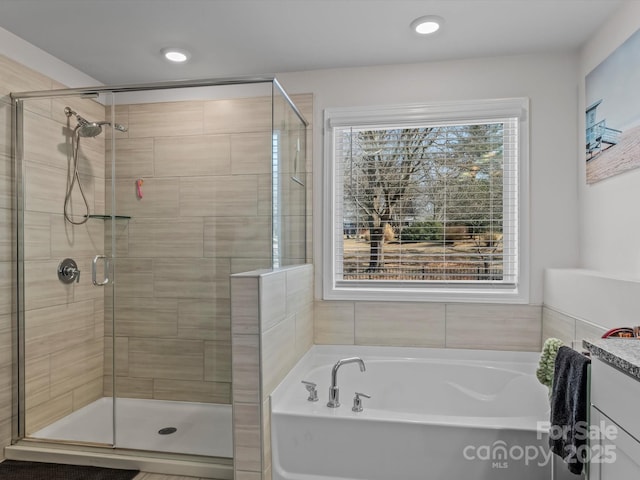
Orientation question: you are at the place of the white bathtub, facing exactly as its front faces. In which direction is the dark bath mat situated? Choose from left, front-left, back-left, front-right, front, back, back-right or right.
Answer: right

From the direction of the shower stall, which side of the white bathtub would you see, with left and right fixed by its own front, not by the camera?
right

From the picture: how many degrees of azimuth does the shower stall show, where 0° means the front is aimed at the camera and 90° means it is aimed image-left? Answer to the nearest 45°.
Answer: approximately 0°

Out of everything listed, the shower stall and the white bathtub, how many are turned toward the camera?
2

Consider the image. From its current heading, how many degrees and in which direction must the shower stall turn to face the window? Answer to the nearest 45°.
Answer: approximately 90° to its left

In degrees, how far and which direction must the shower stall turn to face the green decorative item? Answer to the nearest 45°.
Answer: approximately 45° to its left

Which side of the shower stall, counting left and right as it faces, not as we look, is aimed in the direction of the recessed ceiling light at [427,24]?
left

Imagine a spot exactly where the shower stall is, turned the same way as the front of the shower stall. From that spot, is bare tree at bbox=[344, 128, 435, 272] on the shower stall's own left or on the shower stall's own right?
on the shower stall's own left
